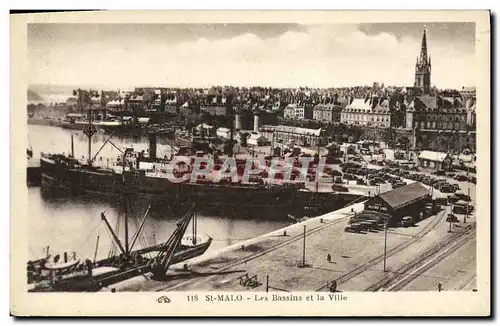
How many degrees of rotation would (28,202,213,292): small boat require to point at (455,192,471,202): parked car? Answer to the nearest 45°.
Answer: approximately 45° to its right

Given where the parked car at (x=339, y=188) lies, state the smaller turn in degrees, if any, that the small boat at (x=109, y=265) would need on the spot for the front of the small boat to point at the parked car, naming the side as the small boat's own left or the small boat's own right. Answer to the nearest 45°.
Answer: approximately 45° to the small boat's own right

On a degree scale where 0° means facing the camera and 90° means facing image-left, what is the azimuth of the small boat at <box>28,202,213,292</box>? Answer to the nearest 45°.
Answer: approximately 225°

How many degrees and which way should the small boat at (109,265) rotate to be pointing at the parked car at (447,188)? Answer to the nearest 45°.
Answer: approximately 45° to its right

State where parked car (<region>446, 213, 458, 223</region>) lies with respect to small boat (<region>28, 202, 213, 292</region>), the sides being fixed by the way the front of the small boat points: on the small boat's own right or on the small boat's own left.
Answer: on the small boat's own right

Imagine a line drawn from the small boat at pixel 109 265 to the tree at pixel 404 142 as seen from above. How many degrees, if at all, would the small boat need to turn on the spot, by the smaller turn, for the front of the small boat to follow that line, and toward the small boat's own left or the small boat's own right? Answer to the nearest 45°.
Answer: approximately 45° to the small boat's own right
